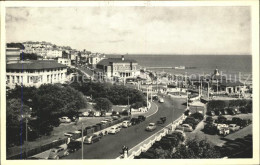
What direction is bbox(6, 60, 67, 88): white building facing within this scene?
toward the camera

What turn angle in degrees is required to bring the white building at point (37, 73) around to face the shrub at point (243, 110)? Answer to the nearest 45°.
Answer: approximately 90° to its left

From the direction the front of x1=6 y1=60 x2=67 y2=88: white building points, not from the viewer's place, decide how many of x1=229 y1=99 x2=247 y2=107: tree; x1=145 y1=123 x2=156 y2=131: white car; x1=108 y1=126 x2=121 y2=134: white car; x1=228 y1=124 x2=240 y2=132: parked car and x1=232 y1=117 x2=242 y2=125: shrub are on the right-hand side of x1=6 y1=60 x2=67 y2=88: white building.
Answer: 0

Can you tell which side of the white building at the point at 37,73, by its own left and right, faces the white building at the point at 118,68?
left

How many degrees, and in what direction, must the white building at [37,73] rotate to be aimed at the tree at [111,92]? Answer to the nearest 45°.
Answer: approximately 90° to its left

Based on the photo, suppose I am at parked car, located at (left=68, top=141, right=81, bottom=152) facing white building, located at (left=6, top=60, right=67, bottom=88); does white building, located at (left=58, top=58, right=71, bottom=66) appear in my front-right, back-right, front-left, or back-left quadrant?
front-right
